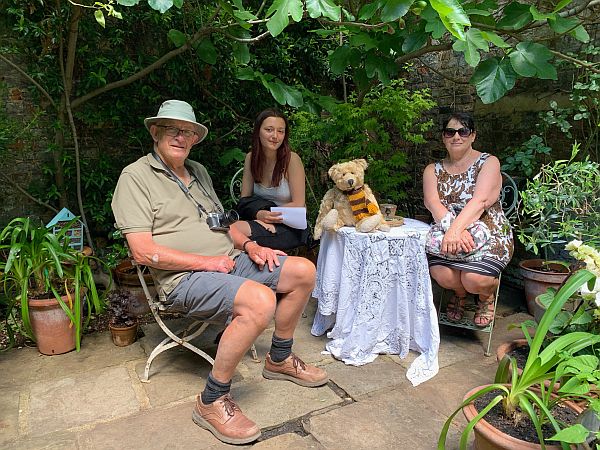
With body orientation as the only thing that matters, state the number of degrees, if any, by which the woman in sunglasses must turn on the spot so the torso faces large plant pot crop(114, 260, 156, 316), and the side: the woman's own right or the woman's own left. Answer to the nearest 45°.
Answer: approximately 90° to the woman's own right

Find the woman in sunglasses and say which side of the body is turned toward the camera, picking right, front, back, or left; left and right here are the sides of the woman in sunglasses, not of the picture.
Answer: front

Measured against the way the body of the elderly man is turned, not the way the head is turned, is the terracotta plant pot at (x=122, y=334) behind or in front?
behind

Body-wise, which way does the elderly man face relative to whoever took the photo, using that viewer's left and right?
facing the viewer and to the right of the viewer

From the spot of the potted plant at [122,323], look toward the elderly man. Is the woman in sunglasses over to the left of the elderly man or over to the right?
left

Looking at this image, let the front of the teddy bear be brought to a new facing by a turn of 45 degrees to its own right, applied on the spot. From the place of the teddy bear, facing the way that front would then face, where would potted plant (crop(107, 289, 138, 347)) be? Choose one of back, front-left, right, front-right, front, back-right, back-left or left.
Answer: front-right

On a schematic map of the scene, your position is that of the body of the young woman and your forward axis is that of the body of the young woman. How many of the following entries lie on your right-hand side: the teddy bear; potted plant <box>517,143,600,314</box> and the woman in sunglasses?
0

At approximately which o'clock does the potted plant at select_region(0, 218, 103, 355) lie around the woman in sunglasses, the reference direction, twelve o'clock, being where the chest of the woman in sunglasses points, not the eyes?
The potted plant is roughly at 2 o'clock from the woman in sunglasses.

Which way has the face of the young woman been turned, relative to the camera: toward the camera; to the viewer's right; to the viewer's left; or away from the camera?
toward the camera

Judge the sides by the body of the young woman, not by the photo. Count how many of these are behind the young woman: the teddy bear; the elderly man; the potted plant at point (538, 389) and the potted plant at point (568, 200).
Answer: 0

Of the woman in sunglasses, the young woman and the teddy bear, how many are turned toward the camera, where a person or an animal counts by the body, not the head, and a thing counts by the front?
3

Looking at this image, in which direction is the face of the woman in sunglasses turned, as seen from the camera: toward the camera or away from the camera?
toward the camera

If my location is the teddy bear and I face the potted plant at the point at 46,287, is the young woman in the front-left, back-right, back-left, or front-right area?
front-right

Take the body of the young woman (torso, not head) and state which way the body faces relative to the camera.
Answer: toward the camera

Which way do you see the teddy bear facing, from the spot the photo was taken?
facing the viewer

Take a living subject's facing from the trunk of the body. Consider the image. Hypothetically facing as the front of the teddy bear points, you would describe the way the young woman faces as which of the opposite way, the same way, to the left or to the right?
the same way

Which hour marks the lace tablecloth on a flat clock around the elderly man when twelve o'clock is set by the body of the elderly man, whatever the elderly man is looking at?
The lace tablecloth is roughly at 10 o'clock from the elderly man.

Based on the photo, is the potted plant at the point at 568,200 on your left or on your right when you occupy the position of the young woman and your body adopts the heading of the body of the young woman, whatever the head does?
on your left

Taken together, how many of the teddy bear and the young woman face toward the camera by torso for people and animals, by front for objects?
2

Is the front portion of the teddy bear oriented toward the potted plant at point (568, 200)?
no
